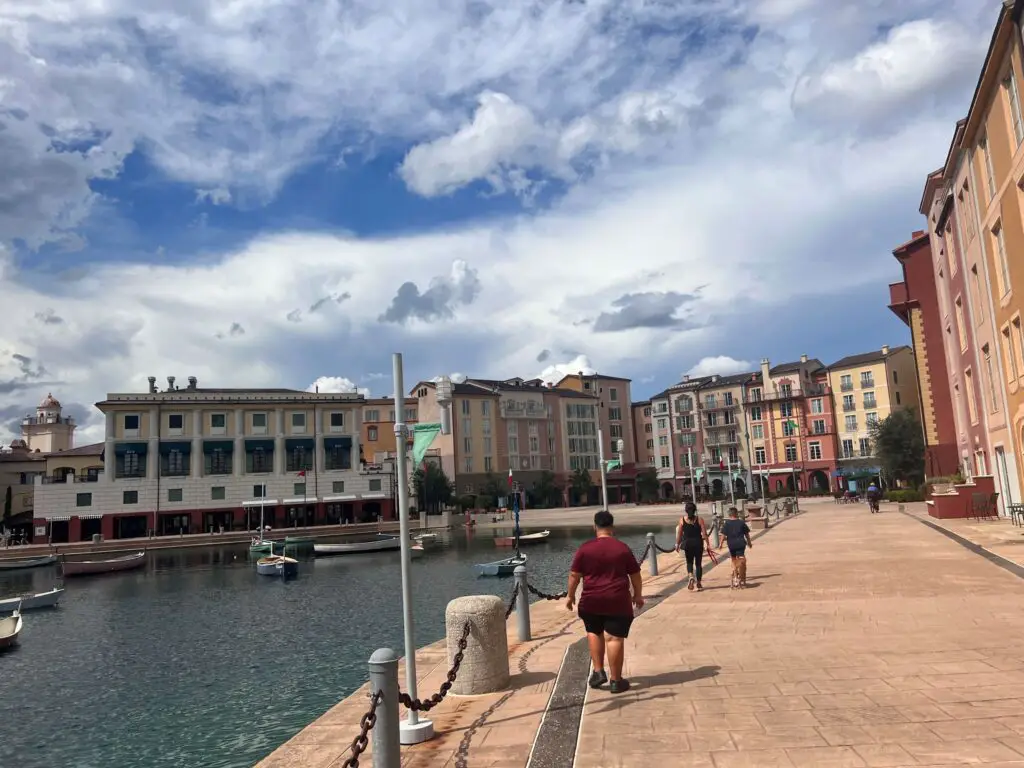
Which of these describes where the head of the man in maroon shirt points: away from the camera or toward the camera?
away from the camera

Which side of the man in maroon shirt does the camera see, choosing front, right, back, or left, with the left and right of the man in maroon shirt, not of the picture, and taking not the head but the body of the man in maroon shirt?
back

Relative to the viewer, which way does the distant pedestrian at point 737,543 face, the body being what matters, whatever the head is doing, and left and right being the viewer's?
facing away from the viewer

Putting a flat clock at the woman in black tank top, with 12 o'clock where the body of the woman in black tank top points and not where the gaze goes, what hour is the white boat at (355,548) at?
The white boat is roughly at 11 o'clock from the woman in black tank top.

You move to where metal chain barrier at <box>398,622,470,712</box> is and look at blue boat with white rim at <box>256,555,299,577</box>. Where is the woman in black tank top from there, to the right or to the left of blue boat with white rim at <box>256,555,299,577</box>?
right

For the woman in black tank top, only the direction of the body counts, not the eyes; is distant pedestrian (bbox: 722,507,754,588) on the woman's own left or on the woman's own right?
on the woman's own right

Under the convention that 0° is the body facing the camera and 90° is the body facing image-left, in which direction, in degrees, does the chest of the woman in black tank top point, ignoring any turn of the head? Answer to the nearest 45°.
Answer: approximately 180°

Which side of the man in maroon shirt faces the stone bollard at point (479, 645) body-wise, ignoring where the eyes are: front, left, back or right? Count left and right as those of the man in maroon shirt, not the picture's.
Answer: left

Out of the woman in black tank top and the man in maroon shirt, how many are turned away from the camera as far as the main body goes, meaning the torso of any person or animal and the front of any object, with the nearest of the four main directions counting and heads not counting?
2

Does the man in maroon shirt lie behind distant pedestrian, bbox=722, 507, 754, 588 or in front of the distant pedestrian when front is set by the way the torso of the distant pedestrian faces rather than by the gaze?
behind

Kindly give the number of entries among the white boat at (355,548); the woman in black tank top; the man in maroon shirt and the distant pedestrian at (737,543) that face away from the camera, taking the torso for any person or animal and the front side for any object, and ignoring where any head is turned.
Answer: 3
